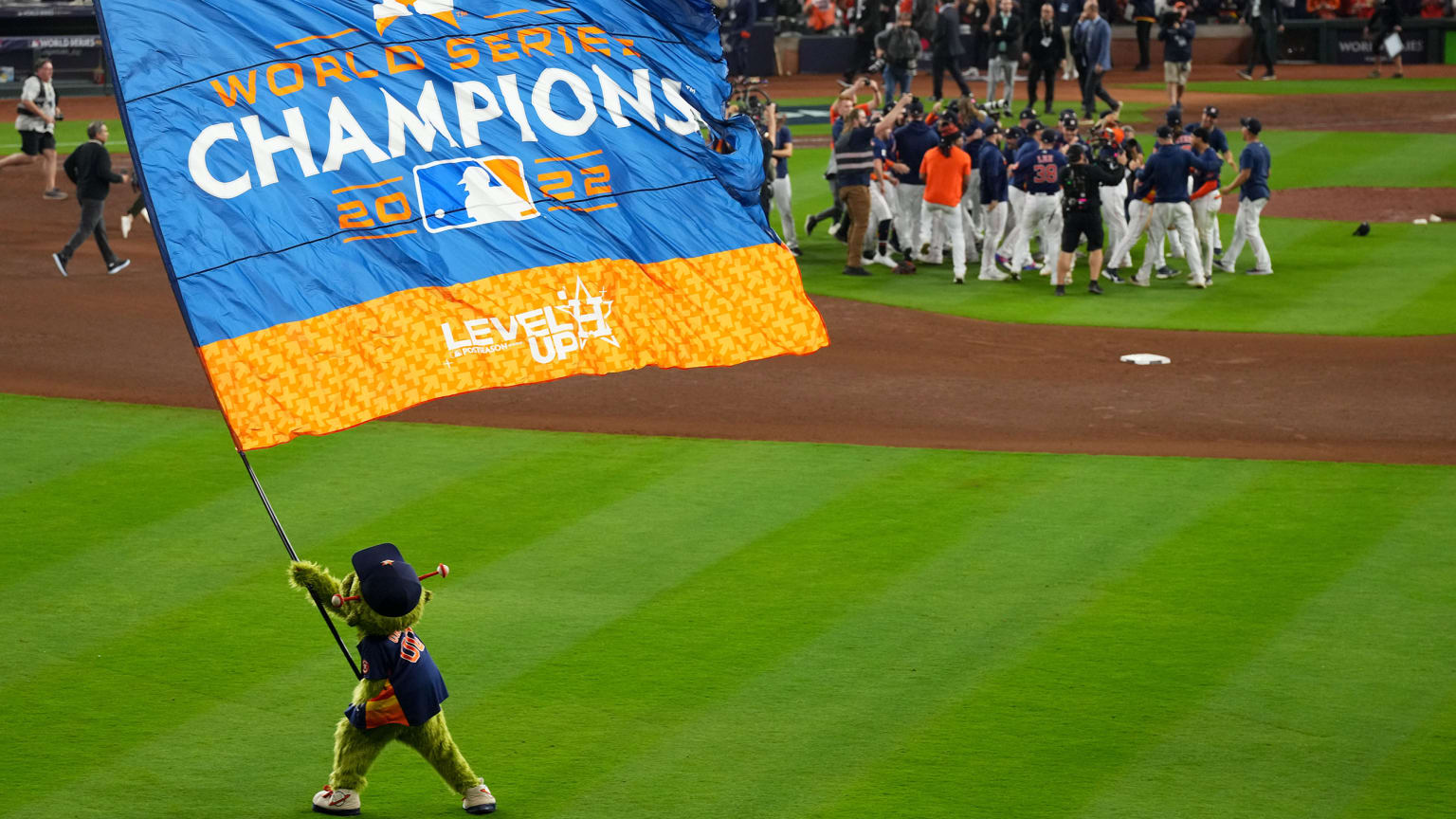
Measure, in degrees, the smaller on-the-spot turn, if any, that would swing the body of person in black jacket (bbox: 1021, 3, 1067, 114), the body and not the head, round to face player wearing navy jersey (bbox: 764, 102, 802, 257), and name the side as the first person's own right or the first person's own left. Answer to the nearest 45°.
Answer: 0° — they already face them

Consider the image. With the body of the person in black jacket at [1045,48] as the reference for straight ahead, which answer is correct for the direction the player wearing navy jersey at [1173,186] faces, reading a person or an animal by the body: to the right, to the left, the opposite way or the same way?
the opposite way

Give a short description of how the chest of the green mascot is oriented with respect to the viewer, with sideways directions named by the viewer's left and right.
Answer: facing away from the viewer and to the left of the viewer

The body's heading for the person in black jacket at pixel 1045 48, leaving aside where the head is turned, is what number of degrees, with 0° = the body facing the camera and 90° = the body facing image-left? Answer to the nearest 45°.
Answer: approximately 0°

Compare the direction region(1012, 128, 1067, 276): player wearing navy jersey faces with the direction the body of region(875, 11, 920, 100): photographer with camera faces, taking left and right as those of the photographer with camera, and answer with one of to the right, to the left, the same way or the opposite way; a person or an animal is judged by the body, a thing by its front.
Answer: the opposite way

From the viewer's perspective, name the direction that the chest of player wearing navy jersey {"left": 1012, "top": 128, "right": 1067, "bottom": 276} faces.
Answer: away from the camera

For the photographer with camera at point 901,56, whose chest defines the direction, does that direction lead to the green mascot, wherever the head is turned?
yes

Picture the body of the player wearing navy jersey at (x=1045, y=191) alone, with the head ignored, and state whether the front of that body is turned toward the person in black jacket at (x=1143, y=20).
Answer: yes

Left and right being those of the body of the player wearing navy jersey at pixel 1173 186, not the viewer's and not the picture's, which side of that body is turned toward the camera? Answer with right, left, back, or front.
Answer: back

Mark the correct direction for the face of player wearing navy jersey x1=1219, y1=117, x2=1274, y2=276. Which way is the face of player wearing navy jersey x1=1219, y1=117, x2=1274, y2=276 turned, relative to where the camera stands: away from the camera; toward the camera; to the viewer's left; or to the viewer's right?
to the viewer's left

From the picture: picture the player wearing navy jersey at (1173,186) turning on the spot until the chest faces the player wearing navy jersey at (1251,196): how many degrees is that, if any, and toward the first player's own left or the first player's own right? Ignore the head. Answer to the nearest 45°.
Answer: approximately 45° to the first player's own right

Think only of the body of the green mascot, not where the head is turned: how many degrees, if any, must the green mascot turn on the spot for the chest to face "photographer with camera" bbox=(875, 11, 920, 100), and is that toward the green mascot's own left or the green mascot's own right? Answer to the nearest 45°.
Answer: approximately 90° to the green mascot's own right

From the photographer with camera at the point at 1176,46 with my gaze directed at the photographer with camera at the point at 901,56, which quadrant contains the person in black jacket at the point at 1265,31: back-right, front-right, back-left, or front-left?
back-right
